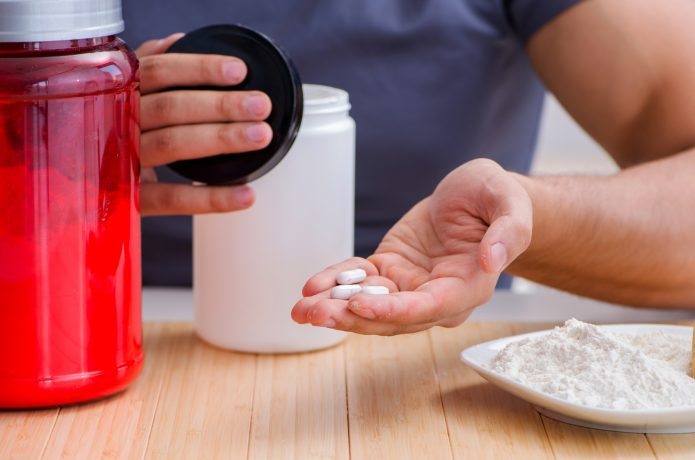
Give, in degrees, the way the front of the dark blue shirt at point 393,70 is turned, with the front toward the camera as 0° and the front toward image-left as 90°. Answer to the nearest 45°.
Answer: approximately 0°
